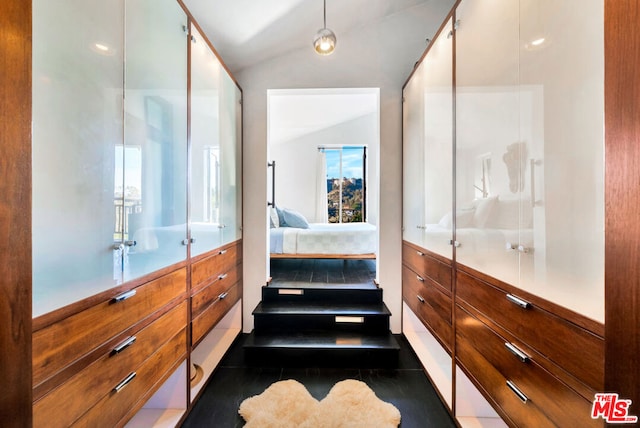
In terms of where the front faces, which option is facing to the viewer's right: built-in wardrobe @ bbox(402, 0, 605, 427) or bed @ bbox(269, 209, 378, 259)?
the bed

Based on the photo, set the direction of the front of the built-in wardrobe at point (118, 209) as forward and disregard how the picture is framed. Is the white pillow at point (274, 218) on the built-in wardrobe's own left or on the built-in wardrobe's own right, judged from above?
on the built-in wardrobe's own left

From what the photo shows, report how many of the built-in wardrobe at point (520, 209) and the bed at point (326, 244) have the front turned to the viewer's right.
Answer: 1

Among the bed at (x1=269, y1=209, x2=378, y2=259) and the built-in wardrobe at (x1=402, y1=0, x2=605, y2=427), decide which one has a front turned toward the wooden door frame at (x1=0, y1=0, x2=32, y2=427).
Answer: the built-in wardrobe

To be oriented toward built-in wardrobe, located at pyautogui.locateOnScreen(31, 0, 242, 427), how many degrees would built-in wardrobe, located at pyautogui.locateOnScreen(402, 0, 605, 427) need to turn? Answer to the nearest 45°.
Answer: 0° — it already faces it

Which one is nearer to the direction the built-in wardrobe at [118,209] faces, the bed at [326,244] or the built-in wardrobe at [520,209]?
the built-in wardrobe

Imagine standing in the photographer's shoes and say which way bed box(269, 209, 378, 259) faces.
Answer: facing to the right of the viewer

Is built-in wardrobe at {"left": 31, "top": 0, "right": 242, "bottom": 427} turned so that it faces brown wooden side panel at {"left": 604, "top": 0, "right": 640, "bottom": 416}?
yes

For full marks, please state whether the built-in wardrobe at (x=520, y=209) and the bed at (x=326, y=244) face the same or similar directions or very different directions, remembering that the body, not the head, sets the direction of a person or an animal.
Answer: very different directions

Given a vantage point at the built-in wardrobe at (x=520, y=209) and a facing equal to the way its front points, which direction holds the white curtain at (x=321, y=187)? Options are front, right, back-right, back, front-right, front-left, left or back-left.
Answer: right
